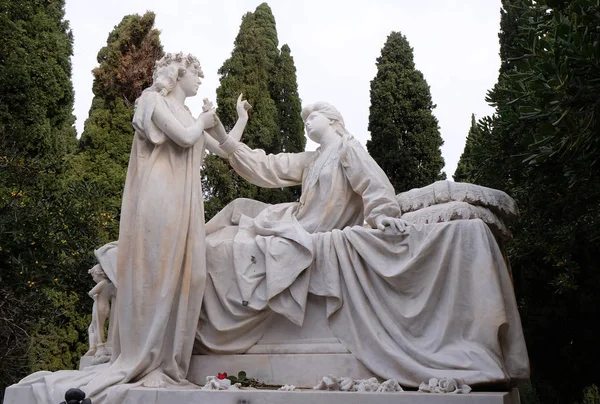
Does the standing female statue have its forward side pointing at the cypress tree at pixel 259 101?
no

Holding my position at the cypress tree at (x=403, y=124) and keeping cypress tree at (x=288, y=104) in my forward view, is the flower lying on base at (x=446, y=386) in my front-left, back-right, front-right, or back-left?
back-left

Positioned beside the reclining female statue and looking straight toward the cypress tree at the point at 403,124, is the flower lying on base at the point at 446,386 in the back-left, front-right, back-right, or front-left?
back-right

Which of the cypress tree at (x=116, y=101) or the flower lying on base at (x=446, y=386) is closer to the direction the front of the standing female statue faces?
the flower lying on base

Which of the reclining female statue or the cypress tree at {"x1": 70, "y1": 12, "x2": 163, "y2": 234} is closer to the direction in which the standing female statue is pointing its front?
the reclining female statue

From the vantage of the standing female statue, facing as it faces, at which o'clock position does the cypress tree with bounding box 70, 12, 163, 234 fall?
The cypress tree is roughly at 9 o'clock from the standing female statue.

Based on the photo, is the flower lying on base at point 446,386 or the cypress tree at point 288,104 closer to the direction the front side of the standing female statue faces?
the flower lying on base

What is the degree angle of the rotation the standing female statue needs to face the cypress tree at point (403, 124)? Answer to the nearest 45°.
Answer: approximately 45° to its left

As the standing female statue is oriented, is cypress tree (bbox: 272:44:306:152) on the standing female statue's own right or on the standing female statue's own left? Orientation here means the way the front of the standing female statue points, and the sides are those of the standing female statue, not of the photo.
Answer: on the standing female statue's own left

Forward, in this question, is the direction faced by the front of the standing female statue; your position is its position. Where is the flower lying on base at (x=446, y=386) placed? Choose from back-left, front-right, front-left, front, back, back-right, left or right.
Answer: front-right

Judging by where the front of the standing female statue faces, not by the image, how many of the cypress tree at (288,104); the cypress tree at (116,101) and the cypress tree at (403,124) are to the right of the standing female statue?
0

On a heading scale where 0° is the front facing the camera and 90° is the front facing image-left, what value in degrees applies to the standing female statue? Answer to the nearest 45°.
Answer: approximately 270°

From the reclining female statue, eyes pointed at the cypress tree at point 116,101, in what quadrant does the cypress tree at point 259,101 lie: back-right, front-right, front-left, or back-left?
front-right
